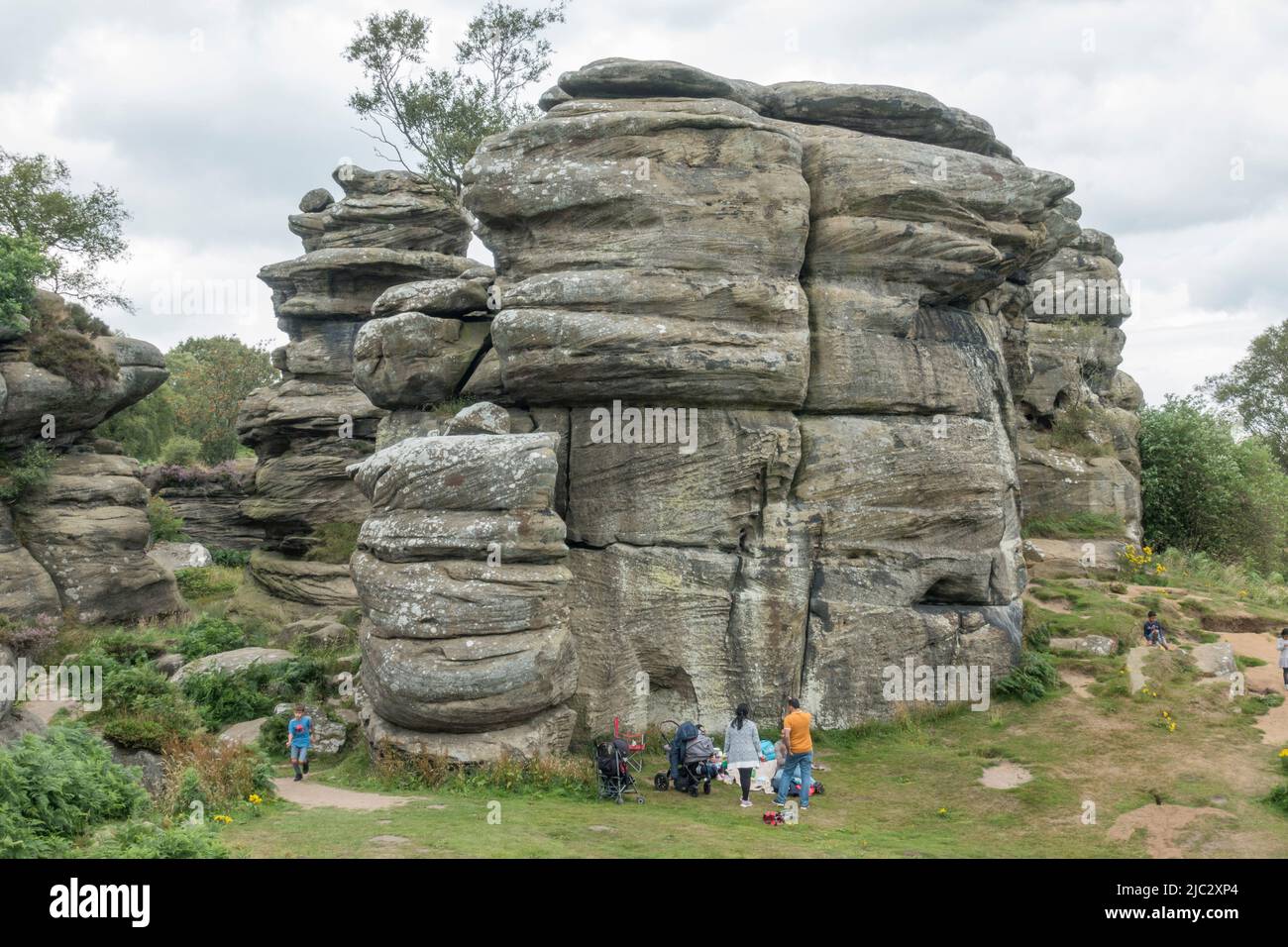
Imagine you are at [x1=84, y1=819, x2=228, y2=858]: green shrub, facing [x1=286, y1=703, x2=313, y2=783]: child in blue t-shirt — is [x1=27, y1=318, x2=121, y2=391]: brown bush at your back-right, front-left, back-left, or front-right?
front-left

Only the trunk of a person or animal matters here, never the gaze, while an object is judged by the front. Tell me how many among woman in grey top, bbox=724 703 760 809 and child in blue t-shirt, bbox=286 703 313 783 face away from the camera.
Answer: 1

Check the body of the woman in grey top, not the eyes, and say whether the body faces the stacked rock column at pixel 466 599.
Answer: no

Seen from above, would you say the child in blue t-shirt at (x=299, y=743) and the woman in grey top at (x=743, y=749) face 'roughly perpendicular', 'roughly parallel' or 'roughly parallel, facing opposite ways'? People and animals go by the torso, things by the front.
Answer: roughly parallel, facing opposite ways

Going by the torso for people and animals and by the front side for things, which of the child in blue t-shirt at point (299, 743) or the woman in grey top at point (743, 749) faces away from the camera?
the woman in grey top

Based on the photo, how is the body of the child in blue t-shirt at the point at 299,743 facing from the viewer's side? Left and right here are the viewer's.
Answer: facing the viewer

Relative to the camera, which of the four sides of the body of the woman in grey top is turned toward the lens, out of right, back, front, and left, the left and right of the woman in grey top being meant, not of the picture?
back

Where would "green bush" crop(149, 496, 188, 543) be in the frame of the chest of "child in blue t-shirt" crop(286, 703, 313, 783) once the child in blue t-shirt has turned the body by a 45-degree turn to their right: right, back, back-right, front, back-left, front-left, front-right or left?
back-right

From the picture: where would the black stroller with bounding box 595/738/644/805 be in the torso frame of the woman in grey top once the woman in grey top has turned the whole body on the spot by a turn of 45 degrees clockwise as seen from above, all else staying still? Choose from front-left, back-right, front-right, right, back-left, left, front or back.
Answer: back-left

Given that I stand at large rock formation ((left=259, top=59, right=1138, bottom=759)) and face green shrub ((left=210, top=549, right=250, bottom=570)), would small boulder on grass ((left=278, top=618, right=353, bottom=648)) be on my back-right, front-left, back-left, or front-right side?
front-left

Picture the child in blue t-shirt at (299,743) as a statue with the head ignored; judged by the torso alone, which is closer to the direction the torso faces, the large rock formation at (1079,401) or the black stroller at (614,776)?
the black stroller

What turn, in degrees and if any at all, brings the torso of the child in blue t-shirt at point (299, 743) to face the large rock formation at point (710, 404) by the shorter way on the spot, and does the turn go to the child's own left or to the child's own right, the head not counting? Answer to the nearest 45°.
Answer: approximately 90° to the child's own left

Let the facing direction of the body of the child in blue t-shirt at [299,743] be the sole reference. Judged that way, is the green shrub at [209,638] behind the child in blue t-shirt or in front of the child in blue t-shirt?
behind

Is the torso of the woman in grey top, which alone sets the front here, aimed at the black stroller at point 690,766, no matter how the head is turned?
no
